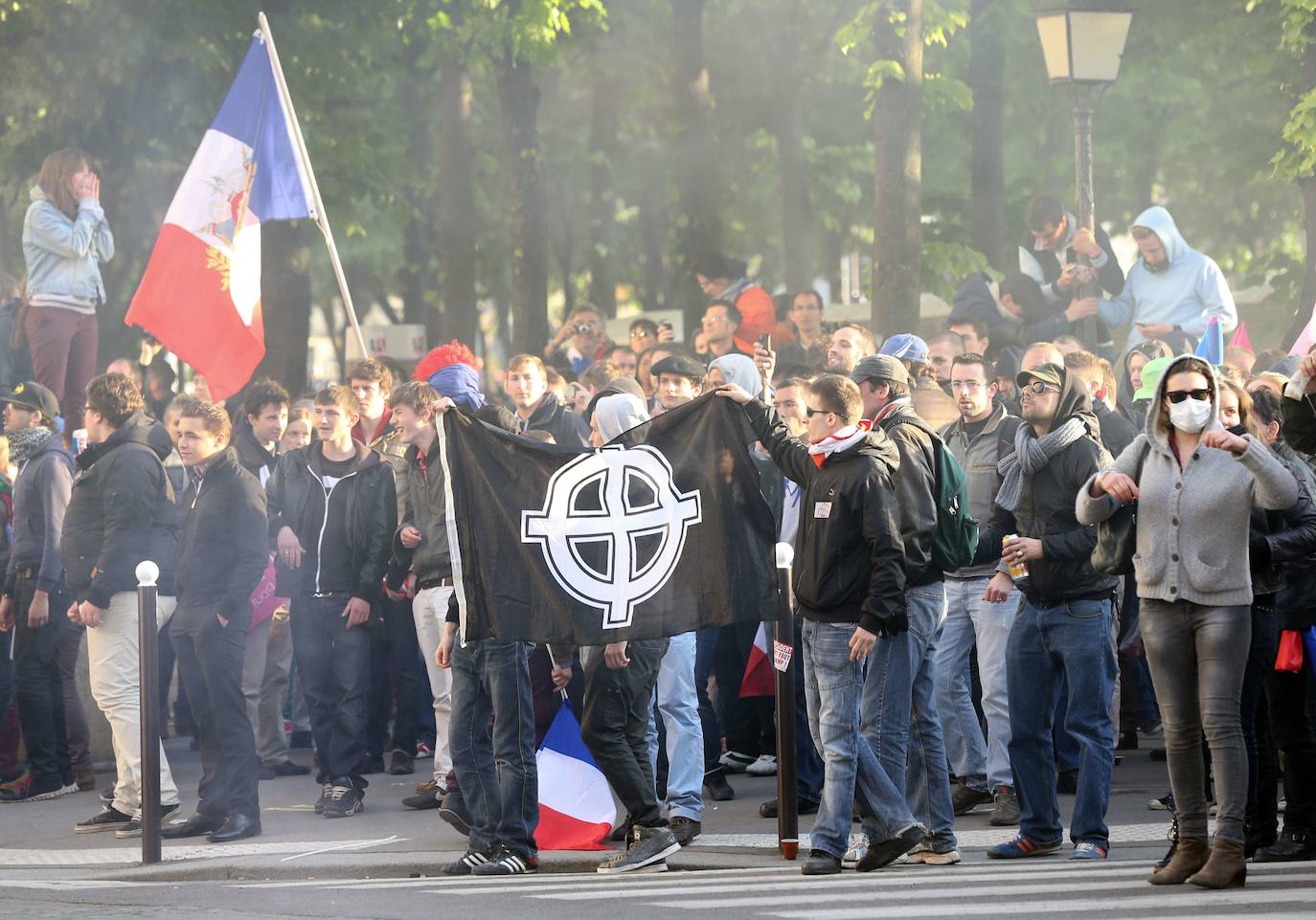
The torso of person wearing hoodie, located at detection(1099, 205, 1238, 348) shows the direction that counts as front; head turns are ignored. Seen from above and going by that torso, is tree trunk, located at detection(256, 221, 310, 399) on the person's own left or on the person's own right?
on the person's own right

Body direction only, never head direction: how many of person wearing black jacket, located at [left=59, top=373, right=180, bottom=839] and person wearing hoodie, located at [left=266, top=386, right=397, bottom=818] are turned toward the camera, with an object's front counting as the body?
1

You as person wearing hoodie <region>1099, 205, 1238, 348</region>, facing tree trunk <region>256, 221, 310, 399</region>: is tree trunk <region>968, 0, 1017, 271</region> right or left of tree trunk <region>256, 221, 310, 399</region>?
right

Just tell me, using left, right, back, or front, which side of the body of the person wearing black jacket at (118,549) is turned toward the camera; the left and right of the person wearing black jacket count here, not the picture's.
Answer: left

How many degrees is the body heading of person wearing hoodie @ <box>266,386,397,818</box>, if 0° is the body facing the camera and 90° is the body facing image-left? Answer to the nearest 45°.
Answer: approximately 0°

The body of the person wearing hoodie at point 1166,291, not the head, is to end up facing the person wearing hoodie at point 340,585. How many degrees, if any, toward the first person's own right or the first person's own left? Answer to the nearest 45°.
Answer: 0° — they already face them

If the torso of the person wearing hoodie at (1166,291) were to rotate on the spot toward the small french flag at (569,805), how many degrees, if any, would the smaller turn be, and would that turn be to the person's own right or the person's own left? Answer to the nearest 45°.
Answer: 0° — they already face it

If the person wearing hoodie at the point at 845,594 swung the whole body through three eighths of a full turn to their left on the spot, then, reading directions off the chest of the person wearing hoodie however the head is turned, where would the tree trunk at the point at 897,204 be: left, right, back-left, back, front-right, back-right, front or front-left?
left

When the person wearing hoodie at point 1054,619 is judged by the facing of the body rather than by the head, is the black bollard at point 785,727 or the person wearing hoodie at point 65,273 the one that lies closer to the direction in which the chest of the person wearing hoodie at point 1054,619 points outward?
the black bollard

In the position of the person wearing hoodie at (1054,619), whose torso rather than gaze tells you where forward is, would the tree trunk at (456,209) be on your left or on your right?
on your right
